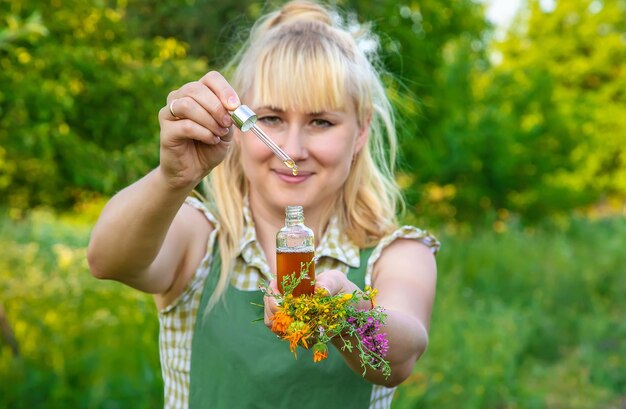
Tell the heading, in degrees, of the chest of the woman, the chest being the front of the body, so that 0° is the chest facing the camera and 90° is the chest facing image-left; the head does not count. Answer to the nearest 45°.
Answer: approximately 0°

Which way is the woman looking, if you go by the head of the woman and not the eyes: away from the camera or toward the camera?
toward the camera
